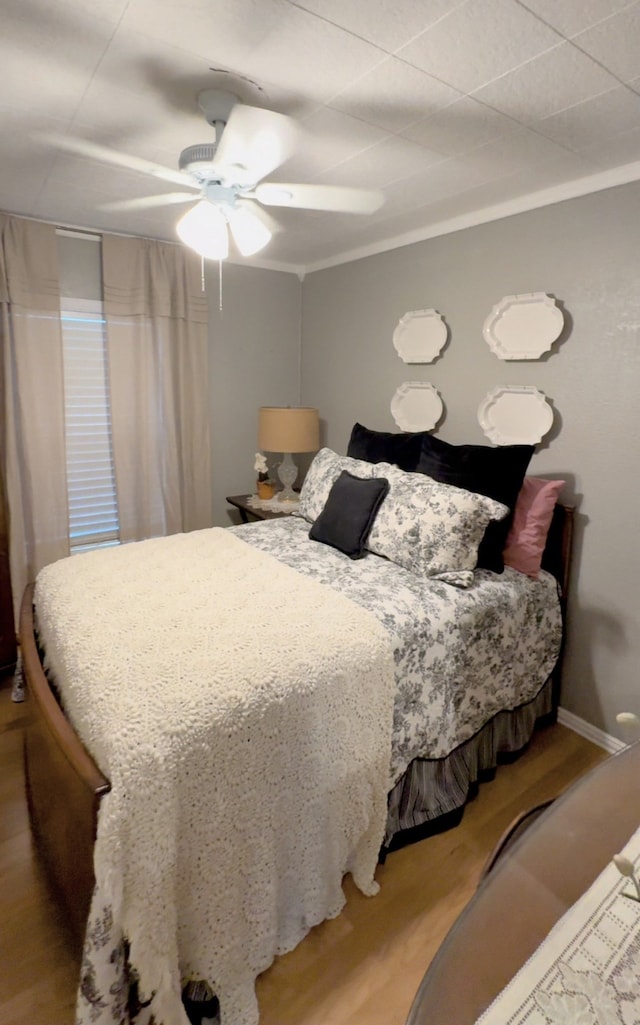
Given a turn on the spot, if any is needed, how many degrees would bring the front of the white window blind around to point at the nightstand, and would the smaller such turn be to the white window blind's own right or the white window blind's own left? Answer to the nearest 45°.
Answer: approximately 45° to the white window blind's own left

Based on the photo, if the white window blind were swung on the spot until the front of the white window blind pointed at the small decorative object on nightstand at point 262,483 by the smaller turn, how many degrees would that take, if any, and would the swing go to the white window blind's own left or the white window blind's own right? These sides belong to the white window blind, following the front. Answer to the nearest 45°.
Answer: approximately 45° to the white window blind's own left

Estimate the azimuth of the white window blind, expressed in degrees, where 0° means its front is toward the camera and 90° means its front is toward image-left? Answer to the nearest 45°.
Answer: approximately 315°
